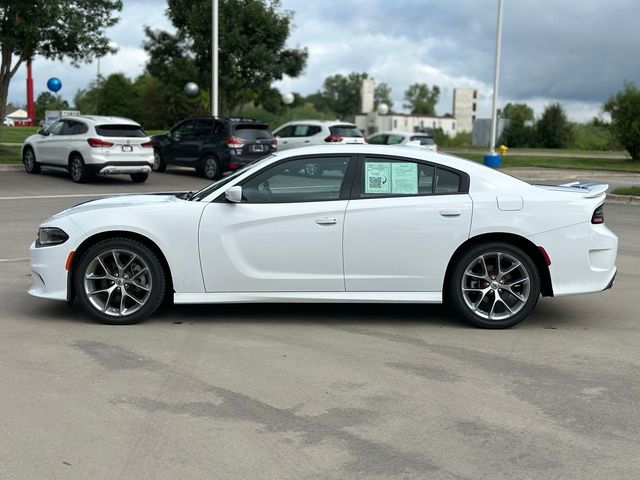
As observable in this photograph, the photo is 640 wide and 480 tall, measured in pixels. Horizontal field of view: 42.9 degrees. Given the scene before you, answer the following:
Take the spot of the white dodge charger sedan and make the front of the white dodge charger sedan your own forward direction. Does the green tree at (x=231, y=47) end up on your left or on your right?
on your right

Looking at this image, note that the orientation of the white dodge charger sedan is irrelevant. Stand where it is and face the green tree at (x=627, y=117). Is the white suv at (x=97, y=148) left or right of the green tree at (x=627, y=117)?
left

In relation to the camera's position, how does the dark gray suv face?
facing away from the viewer and to the left of the viewer

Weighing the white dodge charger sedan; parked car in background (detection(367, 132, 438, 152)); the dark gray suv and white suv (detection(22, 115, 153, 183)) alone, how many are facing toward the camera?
0

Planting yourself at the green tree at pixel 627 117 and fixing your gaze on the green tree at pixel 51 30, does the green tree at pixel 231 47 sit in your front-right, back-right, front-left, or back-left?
front-right

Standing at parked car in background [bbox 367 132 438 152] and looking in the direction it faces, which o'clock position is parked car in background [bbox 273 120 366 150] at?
parked car in background [bbox 273 120 366 150] is roughly at 9 o'clock from parked car in background [bbox 367 132 438 152].

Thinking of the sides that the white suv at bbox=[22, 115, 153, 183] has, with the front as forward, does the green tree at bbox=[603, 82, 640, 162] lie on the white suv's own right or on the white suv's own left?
on the white suv's own right

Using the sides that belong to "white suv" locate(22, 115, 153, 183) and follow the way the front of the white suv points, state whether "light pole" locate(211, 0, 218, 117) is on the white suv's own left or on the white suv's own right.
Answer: on the white suv's own right

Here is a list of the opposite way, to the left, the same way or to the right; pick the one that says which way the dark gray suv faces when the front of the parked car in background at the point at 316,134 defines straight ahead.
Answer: the same way

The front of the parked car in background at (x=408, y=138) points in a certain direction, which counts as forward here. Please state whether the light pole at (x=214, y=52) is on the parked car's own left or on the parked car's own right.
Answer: on the parked car's own left

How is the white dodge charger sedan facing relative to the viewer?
to the viewer's left

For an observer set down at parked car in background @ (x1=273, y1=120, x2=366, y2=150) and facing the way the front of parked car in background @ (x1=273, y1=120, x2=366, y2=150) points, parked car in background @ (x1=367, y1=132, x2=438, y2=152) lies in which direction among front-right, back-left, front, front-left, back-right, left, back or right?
right

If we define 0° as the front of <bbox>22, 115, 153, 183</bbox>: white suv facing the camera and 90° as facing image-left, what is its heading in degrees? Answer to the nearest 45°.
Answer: approximately 135°

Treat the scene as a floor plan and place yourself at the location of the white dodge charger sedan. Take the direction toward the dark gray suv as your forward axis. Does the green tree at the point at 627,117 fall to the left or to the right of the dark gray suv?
right

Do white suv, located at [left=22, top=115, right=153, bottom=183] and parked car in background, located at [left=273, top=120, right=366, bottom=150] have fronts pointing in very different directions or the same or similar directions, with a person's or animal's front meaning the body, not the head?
same or similar directions

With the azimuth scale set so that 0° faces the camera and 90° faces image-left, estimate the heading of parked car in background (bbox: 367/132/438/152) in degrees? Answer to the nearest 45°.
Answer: approximately 135°

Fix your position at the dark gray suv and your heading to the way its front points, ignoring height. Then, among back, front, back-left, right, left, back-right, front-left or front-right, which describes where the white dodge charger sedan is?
back-left

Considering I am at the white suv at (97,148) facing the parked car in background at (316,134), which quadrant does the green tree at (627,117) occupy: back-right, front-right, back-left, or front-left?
front-right
